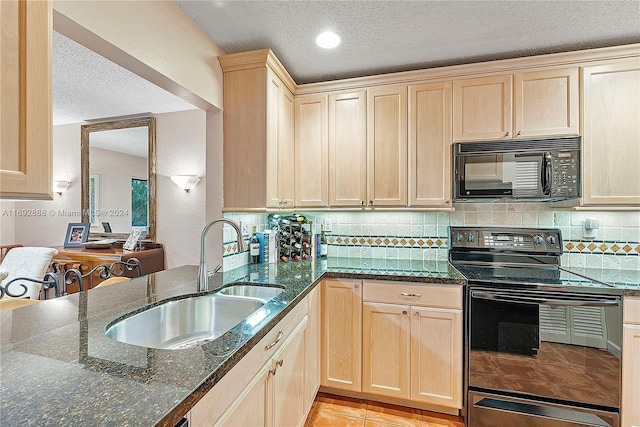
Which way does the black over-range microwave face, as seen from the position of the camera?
facing the viewer

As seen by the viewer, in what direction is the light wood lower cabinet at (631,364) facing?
toward the camera

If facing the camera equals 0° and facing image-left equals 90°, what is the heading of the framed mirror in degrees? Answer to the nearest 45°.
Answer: approximately 45°

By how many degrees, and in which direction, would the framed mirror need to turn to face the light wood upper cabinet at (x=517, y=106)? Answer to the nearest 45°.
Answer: approximately 90° to its left

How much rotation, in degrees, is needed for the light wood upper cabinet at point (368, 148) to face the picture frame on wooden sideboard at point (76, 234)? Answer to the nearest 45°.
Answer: approximately 90° to its right

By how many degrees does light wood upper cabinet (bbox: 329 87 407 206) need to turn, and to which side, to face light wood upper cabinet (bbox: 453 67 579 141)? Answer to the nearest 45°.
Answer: approximately 90° to its left

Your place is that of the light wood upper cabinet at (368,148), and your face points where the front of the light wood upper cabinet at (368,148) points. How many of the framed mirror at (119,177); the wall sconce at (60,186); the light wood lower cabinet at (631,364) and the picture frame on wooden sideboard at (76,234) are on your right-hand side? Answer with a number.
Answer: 3
